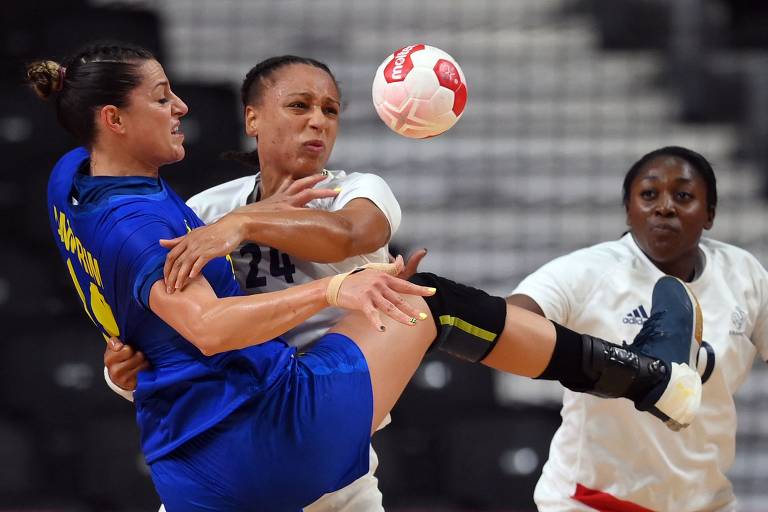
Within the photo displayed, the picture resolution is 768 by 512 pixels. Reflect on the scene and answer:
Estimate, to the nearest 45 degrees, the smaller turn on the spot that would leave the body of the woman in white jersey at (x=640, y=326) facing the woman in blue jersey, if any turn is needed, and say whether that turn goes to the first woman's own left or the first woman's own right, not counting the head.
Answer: approximately 45° to the first woman's own right

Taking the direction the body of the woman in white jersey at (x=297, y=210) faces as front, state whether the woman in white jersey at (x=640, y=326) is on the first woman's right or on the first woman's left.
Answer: on the first woman's left

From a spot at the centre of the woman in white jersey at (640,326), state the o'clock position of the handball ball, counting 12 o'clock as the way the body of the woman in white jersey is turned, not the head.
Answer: The handball ball is roughly at 2 o'clock from the woman in white jersey.

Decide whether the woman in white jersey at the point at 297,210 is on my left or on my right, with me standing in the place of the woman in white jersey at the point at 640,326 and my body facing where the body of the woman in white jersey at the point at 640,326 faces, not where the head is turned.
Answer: on my right

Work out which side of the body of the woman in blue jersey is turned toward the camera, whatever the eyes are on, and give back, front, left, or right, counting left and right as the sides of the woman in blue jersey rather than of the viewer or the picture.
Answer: right

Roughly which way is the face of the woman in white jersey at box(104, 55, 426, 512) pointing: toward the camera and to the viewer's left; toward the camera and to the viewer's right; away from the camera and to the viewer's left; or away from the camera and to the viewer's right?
toward the camera and to the viewer's right

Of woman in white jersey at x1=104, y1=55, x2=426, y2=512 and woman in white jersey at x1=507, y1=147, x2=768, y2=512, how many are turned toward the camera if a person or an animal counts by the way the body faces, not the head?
2

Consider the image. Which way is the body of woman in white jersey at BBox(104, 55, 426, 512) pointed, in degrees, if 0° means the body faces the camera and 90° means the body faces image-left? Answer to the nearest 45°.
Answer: approximately 0°
